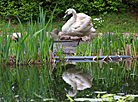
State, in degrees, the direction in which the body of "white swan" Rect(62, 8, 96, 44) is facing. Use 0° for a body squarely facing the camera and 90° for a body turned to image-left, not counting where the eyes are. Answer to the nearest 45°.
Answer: approximately 90°
